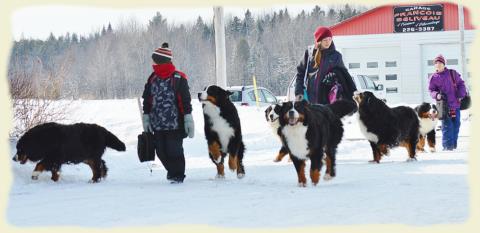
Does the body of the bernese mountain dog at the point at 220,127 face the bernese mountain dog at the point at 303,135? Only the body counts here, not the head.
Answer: no

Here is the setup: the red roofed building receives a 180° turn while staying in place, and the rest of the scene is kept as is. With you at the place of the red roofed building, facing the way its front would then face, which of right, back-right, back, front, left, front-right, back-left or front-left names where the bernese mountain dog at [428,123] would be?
back

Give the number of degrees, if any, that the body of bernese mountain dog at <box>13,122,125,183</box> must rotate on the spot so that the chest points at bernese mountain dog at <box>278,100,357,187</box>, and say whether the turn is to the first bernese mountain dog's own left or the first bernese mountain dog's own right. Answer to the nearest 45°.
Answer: approximately 135° to the first bernese mountain dog's own left

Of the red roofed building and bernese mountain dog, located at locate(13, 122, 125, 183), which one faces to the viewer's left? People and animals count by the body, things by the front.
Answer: the bernese mountain dog

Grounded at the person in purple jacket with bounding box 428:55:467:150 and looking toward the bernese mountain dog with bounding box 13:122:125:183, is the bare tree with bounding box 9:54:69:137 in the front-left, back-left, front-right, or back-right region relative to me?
front-right

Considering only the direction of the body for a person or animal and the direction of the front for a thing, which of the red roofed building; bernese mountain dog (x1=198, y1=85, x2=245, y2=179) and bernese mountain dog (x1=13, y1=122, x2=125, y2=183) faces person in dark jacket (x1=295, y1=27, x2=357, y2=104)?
the red roofed building

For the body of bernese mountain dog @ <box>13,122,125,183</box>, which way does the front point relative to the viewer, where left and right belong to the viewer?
facing to the left of the viewer

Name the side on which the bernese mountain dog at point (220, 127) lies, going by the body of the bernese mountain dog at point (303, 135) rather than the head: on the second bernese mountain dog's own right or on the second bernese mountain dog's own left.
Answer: on the second bernese mountain dog's own right

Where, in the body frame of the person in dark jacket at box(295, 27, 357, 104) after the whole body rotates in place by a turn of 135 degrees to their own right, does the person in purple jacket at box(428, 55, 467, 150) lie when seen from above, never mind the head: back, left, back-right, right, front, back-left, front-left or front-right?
right

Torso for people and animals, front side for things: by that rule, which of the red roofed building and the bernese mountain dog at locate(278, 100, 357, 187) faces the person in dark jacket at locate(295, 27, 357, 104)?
the red roofed building

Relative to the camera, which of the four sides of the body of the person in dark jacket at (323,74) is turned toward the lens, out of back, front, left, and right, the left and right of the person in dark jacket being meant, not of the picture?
front

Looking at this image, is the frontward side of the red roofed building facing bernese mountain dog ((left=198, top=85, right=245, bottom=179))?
yes

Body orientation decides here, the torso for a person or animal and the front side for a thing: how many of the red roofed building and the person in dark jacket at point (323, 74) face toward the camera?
2

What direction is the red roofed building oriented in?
toward the camera

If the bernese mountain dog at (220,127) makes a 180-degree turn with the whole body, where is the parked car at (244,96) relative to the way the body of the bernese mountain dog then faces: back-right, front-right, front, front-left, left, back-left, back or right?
front-left

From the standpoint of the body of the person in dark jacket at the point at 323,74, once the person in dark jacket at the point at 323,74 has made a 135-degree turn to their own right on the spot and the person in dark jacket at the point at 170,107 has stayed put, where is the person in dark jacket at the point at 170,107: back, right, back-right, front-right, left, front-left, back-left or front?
left

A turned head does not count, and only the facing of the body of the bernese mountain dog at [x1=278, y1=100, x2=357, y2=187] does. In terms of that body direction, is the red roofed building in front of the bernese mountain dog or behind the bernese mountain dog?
behind

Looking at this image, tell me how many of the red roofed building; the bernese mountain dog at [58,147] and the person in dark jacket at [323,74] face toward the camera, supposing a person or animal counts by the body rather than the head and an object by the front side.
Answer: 2

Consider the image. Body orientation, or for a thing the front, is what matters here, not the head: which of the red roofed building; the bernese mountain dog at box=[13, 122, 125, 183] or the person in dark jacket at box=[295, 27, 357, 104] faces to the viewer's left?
the bernese mountain dog

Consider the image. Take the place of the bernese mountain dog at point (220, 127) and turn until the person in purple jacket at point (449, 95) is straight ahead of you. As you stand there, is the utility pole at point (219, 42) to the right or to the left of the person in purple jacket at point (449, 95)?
left

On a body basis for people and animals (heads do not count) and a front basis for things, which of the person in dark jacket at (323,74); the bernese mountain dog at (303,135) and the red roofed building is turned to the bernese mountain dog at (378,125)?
the red roofed building
